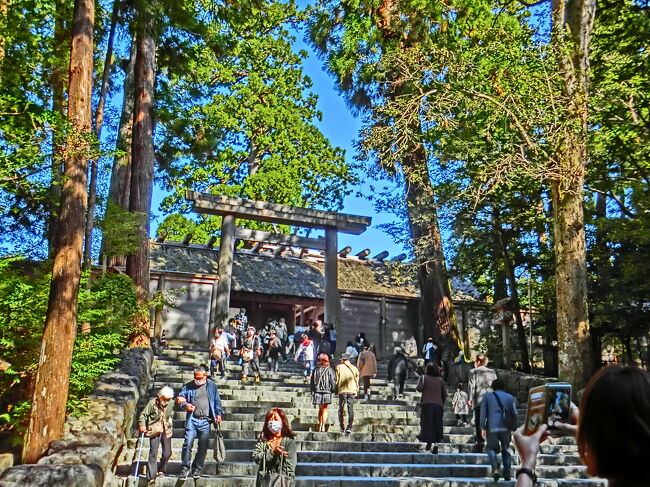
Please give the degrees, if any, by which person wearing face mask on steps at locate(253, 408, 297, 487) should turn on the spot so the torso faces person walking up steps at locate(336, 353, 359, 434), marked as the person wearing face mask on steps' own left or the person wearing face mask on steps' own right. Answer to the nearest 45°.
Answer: approximately 180°

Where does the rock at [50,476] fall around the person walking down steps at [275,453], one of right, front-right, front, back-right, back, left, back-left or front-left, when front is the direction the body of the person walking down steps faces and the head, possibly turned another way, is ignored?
right

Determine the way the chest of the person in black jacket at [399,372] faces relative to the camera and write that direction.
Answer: away from the camera

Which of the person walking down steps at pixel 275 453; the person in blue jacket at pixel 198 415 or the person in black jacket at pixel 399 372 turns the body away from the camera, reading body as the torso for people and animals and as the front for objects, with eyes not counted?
the person in black jacket

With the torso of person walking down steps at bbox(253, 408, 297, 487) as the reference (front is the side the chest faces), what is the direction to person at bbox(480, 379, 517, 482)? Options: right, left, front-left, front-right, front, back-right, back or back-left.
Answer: back-left

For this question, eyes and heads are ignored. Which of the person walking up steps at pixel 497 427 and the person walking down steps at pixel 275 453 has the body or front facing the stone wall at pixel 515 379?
the person walking up steps at pixel 497 427
